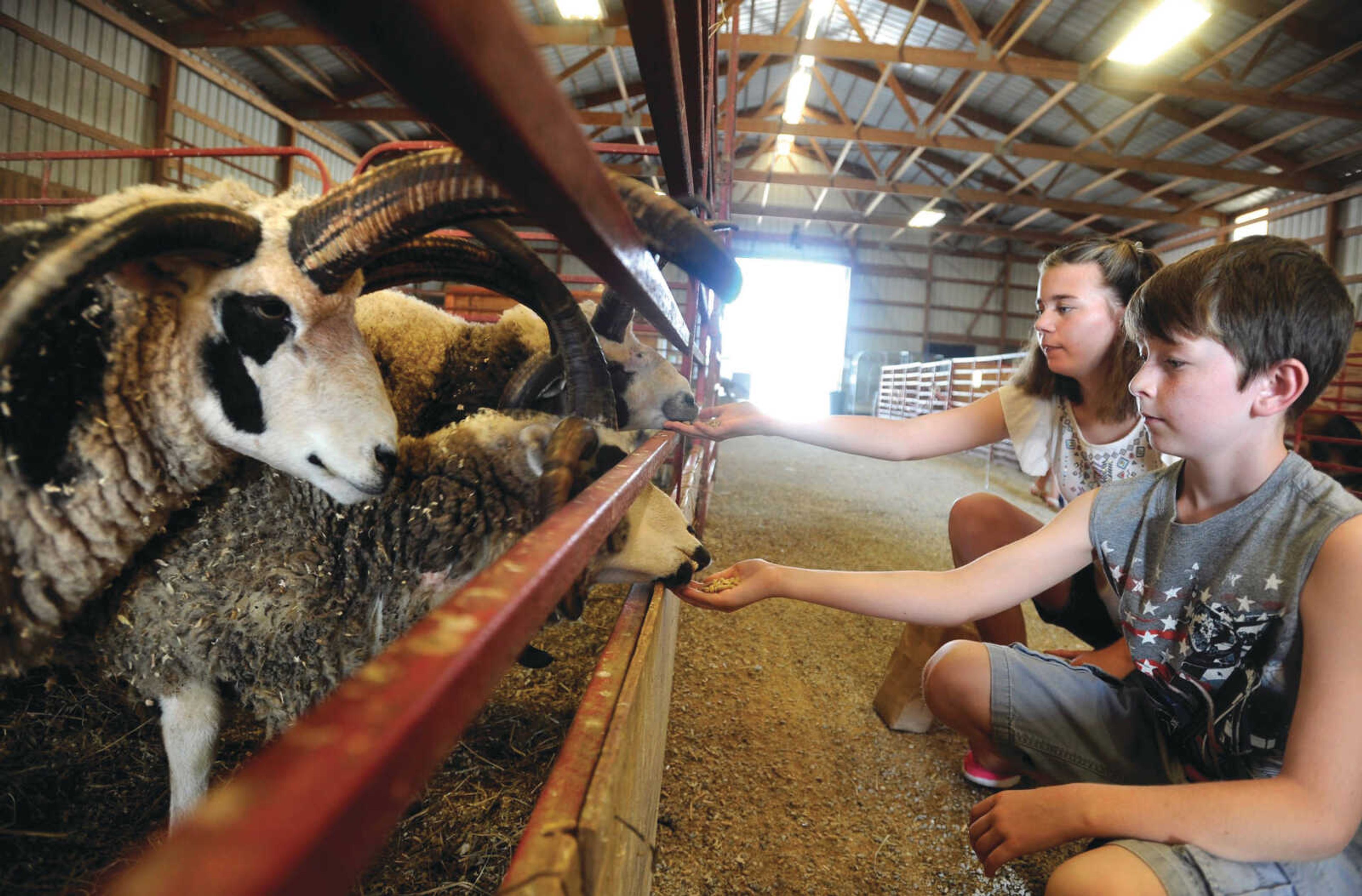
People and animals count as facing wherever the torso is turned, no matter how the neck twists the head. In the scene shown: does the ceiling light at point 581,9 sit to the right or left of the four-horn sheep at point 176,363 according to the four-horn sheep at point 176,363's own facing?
on its left

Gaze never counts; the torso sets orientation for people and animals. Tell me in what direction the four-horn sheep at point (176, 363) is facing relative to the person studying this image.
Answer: facing to the right of the viewer

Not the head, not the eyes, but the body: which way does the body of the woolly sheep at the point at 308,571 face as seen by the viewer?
to the viewer's right

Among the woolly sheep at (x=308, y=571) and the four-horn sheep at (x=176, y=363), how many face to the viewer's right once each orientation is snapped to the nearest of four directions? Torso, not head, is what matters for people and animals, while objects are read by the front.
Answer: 2

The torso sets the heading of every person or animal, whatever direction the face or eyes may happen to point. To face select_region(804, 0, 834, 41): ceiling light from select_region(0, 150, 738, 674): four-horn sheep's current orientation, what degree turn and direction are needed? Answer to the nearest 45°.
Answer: approximately 45° to its left

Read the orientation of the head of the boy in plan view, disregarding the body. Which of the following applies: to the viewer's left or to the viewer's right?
to the viewer's left

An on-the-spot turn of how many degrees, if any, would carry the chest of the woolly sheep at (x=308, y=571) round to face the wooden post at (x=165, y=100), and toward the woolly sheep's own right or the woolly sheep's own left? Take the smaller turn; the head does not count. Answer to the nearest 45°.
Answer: approximately 90° to the woolly sheep's own left
